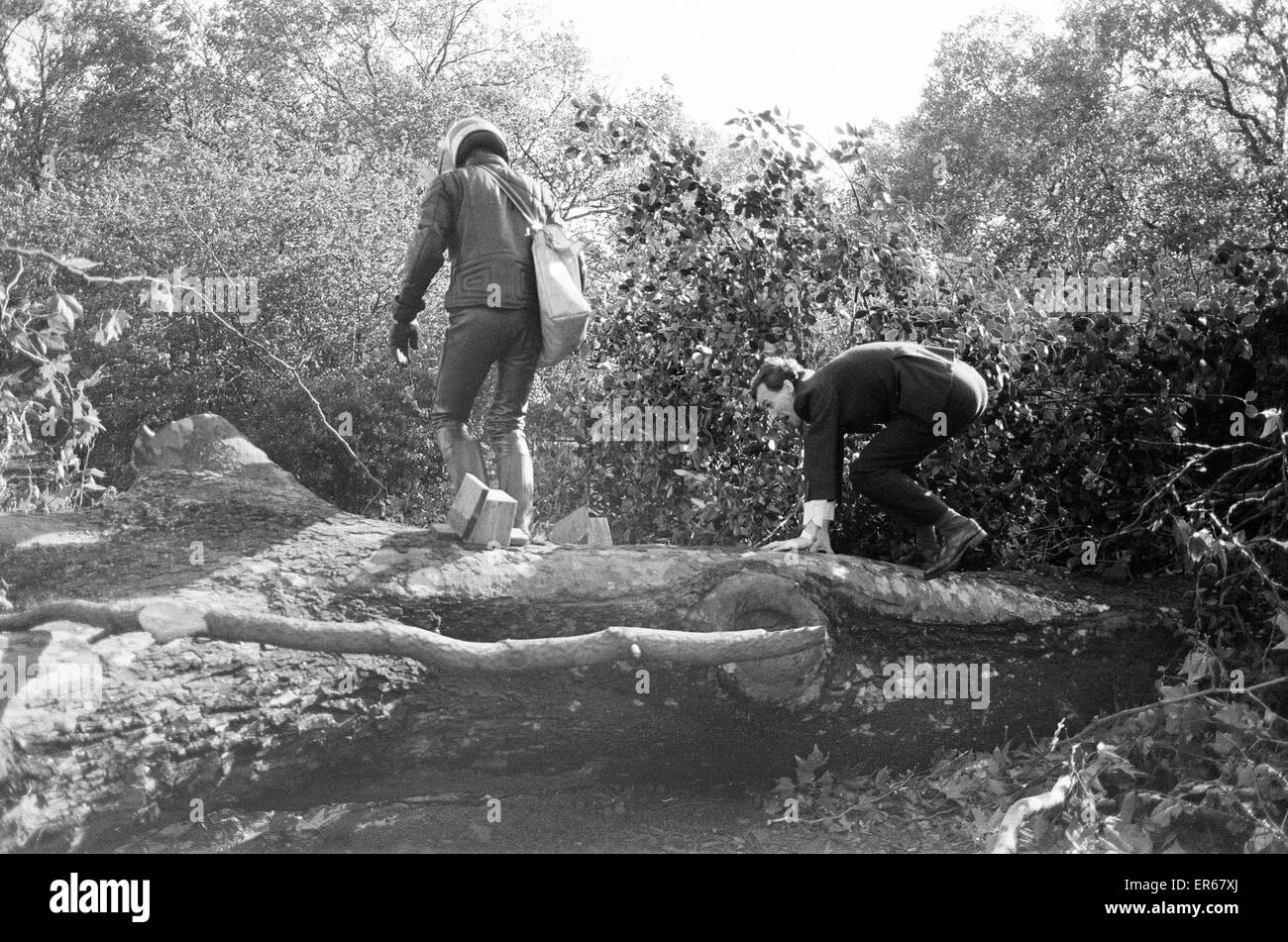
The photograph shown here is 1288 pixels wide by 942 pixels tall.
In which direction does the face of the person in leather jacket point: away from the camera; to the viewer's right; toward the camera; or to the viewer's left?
away from the camera

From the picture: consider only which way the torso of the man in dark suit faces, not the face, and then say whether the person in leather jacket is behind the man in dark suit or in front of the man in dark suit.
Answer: in front

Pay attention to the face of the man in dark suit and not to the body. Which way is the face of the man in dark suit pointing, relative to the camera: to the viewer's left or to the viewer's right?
to the viewer's left

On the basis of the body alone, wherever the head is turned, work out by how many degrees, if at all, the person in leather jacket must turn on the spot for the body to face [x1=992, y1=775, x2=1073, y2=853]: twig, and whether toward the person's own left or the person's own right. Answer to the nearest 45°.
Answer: approximately 180°

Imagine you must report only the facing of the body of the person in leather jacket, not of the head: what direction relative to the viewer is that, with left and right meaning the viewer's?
facing away from the viewer and to the left of the viewer

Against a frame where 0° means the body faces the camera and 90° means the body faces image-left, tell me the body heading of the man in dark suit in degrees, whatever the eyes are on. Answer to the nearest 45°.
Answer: approximately 90°
